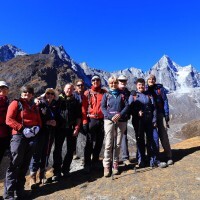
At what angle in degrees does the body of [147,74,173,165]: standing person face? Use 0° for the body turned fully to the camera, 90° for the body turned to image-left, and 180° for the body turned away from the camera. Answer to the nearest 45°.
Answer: approximately 0°

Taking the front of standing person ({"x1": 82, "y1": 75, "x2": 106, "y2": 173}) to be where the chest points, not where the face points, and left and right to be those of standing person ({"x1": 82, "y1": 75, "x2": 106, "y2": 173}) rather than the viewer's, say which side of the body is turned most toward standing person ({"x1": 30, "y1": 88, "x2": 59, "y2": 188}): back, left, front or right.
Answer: right

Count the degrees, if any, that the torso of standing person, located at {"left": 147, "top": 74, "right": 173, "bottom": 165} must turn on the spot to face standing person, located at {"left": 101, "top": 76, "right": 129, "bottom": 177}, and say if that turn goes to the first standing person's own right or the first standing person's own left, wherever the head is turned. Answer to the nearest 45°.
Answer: approximately 45° to the first standing person's own right

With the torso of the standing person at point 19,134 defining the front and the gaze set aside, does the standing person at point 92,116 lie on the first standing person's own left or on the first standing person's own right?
on the first standing person's own left

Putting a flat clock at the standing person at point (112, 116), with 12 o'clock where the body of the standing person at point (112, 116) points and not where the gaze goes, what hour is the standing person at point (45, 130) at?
the standing person at point (45, 130) is roughly at 3 o'clock from the standing person at point (112, 116).
